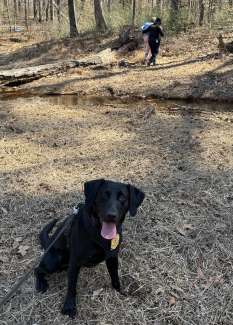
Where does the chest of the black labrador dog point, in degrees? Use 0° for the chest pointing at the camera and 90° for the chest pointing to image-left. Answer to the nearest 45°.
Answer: approximately 315°

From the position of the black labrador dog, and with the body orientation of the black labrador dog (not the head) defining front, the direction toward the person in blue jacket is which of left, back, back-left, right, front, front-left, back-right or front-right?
back-left

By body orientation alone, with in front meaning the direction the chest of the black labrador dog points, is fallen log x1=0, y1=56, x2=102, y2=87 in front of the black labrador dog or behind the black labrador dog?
behind
